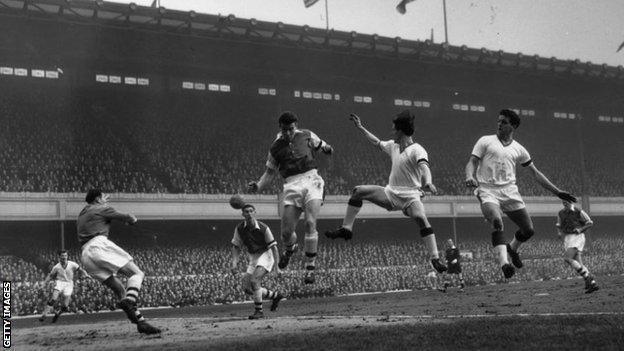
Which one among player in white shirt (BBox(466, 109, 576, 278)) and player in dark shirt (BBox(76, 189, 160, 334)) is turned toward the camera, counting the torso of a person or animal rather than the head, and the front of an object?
the player in white shirt

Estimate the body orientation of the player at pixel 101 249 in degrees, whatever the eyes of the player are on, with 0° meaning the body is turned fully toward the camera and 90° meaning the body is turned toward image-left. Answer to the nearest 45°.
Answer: approximately 225°

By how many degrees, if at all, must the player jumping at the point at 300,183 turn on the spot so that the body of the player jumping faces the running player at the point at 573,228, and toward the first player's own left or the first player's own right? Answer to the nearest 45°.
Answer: approximately 135° to the first player's own left

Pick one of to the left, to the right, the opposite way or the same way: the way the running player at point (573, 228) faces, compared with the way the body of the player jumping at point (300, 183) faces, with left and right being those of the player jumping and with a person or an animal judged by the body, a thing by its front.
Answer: the same way

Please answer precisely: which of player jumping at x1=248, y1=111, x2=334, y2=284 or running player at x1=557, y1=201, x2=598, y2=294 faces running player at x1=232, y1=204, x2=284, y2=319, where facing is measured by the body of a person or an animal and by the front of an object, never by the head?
running player at x1=557, y1=201, x2=598, y2=294

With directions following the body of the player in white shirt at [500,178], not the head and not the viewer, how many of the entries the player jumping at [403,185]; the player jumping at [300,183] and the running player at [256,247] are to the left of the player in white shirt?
0

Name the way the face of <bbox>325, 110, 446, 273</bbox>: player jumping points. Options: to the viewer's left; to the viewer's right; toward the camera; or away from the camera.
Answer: to the viewer's left

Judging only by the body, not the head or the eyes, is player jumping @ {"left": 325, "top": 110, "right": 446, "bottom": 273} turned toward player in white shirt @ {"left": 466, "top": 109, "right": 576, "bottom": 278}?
no

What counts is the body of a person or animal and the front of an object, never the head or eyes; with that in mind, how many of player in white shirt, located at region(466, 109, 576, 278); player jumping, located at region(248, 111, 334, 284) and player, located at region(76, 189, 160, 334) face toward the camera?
2

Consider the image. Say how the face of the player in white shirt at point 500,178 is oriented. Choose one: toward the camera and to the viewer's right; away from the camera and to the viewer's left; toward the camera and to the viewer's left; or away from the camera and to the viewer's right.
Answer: toward the camera and to the viewer's left

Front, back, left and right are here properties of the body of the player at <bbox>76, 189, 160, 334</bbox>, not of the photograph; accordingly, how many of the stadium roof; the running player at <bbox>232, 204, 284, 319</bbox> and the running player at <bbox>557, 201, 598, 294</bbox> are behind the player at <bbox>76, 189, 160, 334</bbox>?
0

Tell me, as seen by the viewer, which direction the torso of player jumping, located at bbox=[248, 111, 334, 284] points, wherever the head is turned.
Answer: toward the camera

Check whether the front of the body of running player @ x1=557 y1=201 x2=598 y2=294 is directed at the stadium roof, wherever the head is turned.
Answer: no

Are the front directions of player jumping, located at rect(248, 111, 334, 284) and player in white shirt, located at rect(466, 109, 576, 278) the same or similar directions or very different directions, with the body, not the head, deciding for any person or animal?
same or similar directions

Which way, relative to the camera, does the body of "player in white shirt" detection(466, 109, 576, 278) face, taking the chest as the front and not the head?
toward the camera
